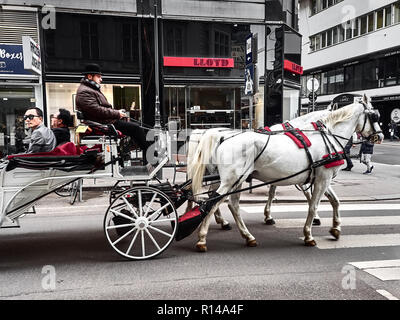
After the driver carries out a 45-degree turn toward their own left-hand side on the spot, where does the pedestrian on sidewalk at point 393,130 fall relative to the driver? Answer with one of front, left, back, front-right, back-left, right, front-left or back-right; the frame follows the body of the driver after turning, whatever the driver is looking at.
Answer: front

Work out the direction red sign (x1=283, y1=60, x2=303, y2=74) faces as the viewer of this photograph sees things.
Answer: facing the viewer and to the right of the viewer

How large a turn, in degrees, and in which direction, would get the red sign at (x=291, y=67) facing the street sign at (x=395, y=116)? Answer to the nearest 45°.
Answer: approximately 90° to its left

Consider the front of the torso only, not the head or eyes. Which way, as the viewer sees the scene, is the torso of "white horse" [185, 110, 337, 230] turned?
to the viewer's right

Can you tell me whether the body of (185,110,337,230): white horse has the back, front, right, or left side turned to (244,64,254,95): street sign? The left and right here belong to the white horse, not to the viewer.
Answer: left

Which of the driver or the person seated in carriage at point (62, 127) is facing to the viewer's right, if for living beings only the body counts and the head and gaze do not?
the driver

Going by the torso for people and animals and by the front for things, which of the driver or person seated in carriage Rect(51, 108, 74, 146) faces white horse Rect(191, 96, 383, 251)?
the driver

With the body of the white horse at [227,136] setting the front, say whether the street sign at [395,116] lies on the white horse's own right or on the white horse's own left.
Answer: on the white horse's own left

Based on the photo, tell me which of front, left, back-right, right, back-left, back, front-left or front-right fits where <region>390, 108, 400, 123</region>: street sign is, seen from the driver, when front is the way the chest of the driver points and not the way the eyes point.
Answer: front-left

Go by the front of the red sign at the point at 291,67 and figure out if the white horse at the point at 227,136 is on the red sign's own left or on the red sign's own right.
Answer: on the red sign's own right

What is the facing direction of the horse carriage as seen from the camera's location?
facing to the right of the viewer

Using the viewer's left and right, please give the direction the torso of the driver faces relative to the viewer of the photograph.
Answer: facing to the right of the viewer

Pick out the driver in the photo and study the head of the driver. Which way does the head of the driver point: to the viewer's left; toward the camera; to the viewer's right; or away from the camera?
to the viewer's right

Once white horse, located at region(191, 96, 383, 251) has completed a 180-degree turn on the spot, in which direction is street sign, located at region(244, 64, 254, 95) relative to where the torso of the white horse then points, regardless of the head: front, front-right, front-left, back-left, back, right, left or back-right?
right
